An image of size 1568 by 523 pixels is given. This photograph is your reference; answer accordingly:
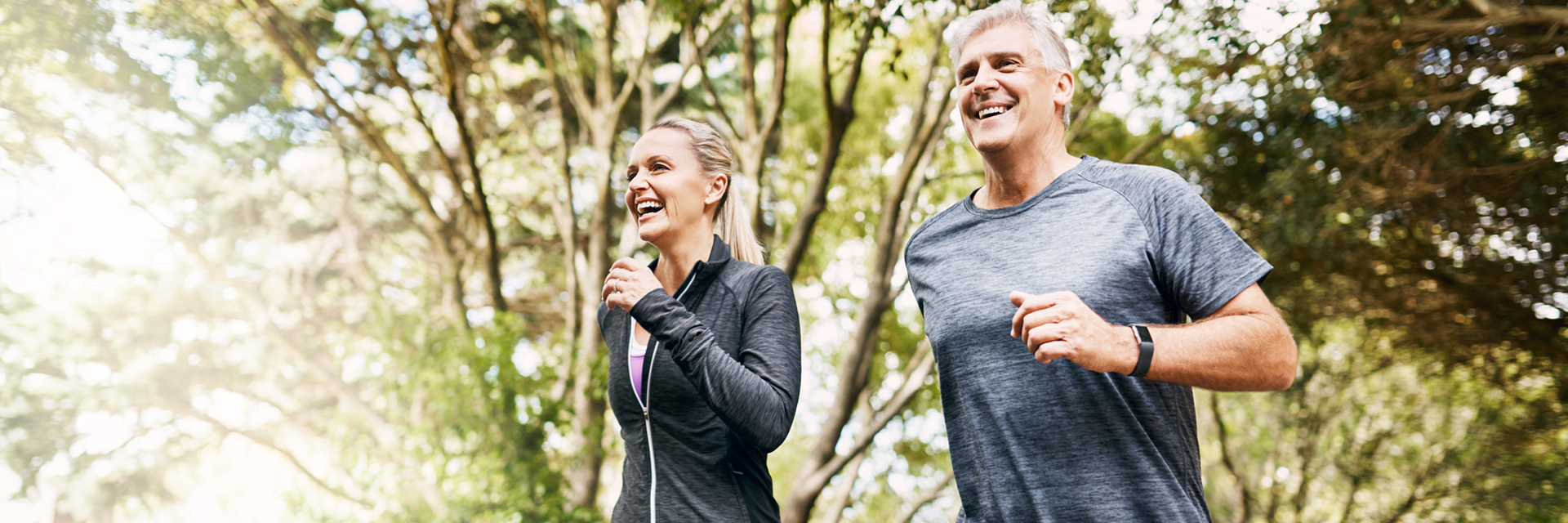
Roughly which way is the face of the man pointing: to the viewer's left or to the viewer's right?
to the viewer's left

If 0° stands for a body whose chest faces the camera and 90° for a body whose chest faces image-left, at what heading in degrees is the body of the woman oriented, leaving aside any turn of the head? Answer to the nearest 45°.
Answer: approximately 45°

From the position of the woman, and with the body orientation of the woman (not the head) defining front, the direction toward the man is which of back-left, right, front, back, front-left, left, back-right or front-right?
left

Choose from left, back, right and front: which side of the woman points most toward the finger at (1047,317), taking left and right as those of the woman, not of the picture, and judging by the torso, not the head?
left

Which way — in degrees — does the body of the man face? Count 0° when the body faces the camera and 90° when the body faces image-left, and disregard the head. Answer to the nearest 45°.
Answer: approximately 45°
